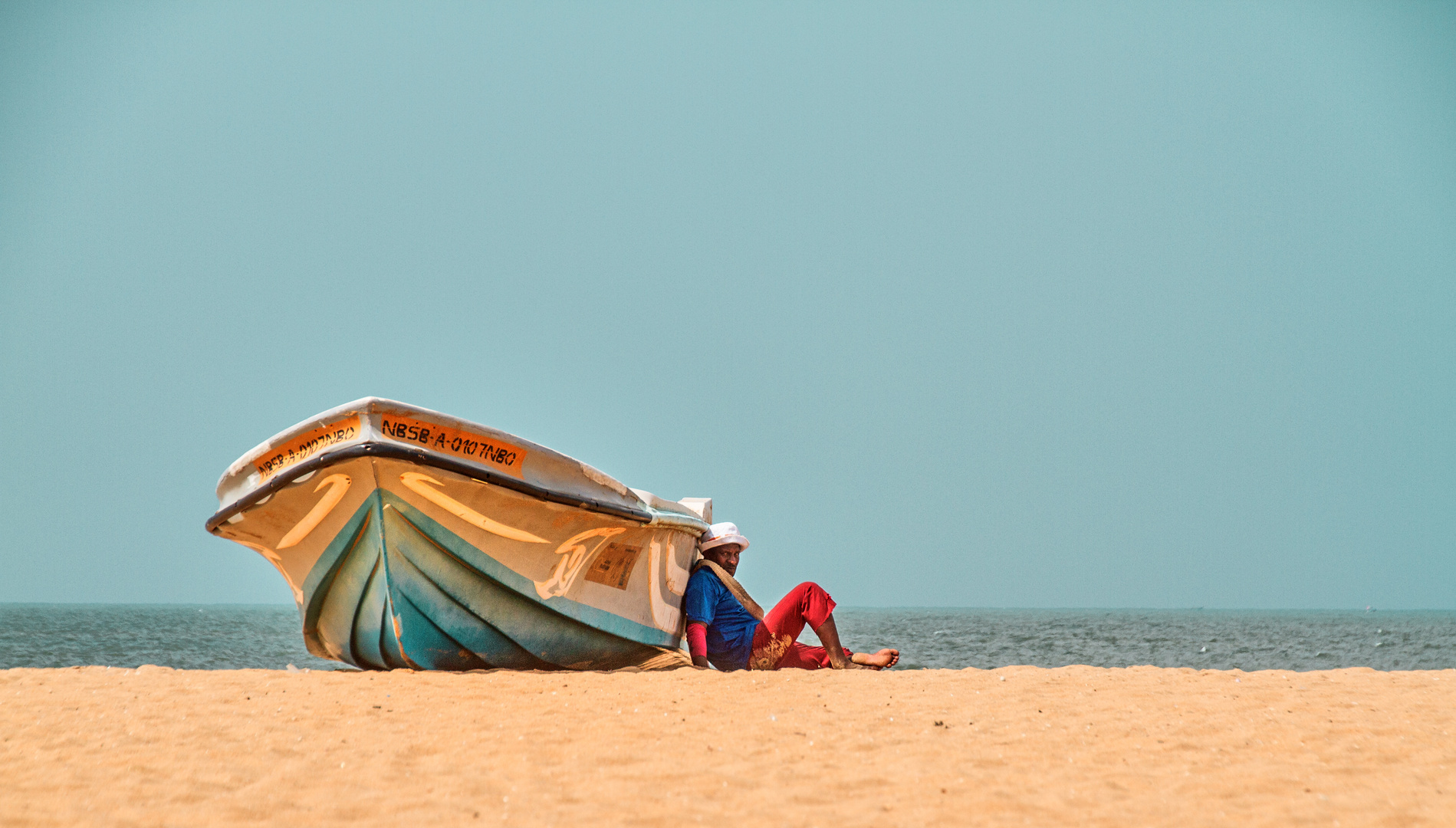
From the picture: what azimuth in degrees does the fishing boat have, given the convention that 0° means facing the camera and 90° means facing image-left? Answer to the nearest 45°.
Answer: approximately 45°

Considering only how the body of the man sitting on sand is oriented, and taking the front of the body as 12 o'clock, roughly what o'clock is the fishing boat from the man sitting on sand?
The fishing boat is roughly at 5 o'clock from the man sitting on sand.

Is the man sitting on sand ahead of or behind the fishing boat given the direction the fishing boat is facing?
behind

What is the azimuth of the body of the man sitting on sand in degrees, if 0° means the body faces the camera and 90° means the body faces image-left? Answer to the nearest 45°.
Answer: approximately 270°
